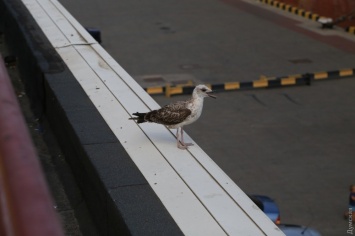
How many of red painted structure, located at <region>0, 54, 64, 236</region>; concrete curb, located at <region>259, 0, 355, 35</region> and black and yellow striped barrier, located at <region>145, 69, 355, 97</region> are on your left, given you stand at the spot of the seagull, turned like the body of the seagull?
2

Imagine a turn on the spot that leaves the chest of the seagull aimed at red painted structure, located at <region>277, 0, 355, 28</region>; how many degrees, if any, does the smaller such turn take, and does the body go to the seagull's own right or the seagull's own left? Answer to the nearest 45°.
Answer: approximately 90° to the seagull's own left

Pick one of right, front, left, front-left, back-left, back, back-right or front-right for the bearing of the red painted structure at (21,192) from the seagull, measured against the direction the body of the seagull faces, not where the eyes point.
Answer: right

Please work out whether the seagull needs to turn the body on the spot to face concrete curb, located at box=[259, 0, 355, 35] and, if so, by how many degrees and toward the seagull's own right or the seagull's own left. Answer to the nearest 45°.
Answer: approximately 90° to the seagull's own left

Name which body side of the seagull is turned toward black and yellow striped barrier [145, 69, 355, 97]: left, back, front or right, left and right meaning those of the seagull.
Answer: left

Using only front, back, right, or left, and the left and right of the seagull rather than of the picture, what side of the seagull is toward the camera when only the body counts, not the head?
right
